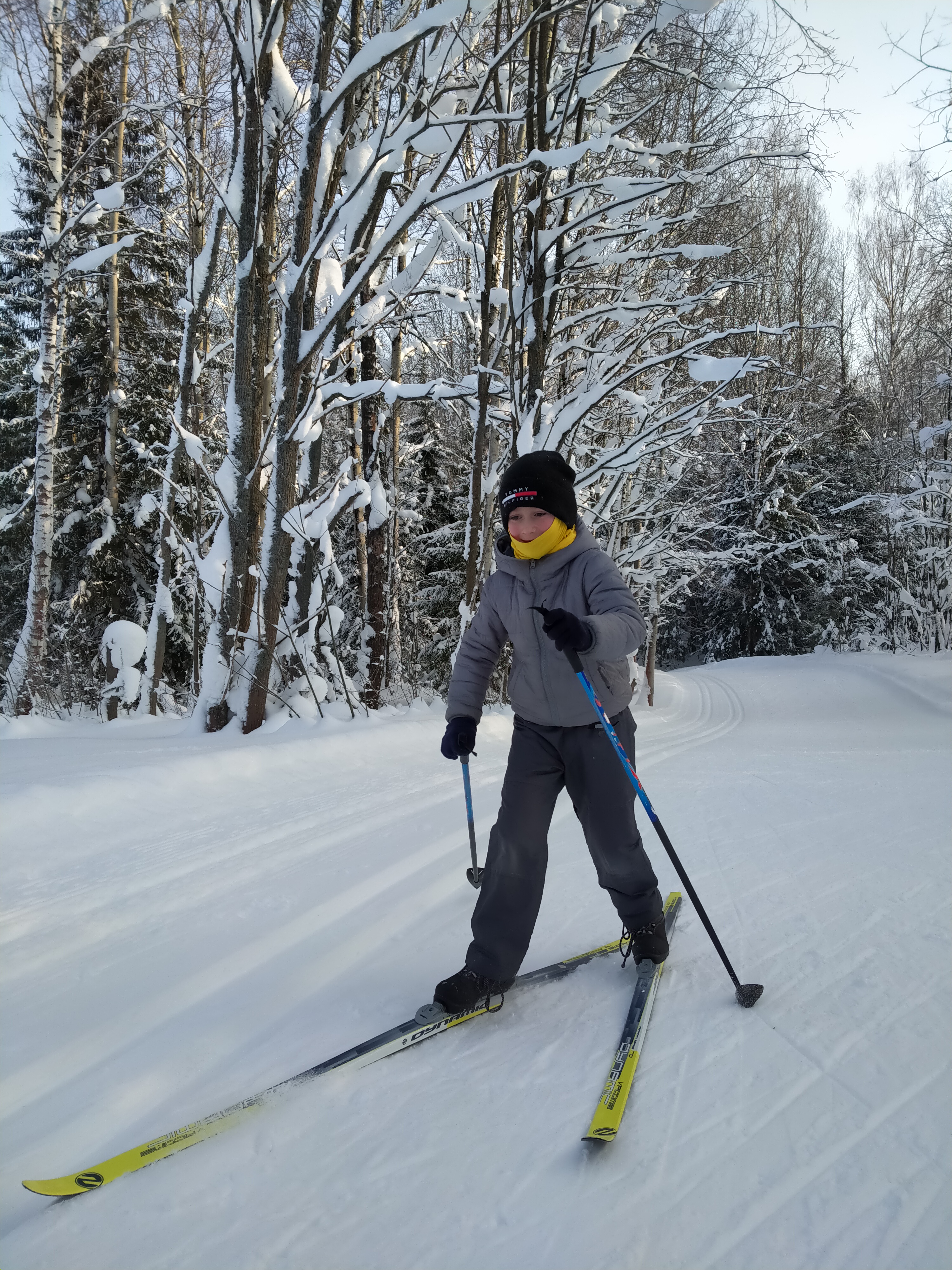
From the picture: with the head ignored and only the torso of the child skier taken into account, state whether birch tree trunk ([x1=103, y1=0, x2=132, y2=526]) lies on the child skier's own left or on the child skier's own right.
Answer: on the child skier's own right

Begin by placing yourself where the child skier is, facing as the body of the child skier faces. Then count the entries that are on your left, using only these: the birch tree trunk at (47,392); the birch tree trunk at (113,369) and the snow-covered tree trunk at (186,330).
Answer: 0

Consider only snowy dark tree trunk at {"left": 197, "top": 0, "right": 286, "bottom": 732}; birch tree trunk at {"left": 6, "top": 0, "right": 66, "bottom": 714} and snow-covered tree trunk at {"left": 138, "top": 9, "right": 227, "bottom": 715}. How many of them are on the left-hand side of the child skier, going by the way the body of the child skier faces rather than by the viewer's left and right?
0

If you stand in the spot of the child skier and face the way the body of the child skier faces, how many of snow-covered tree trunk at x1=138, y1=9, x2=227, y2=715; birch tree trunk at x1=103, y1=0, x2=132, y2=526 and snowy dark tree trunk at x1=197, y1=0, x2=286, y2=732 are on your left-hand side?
0

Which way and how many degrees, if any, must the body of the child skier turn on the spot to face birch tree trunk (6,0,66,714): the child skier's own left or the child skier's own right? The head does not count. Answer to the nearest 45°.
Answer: approximately 90° to the child skier's own right

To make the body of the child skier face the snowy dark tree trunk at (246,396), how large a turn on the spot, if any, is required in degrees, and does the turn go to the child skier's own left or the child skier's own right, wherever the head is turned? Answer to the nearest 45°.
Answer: approximately 90° to the child skier's own right

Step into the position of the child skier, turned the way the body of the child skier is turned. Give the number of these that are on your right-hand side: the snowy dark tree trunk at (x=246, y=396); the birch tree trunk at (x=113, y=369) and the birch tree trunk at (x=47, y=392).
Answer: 3

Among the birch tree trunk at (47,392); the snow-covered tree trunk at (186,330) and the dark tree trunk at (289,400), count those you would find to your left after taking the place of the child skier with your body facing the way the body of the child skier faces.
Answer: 0

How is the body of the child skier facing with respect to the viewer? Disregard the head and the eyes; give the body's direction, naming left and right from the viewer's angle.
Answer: facing the viewer and to the left of the viewer

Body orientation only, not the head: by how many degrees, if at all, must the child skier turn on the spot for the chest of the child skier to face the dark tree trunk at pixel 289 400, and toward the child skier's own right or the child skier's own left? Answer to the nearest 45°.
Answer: approximately 90° to the child skier's own right
